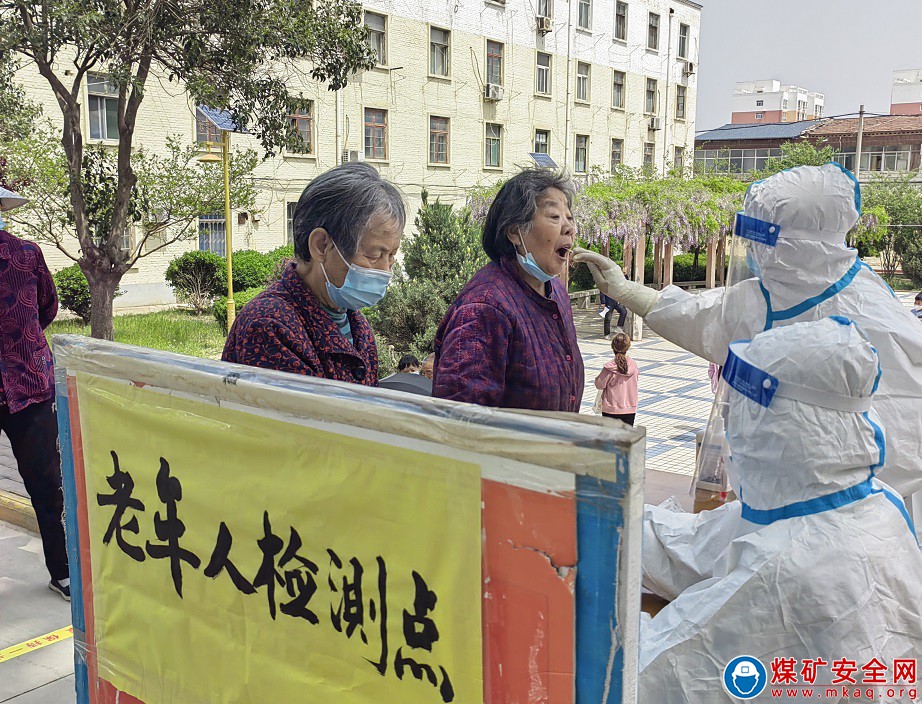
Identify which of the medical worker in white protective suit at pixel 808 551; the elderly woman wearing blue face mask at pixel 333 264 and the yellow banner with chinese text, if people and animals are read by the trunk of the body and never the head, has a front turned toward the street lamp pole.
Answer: the medical worker in white protective suit

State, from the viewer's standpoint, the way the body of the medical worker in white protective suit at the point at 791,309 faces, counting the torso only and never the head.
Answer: to the viewer's left

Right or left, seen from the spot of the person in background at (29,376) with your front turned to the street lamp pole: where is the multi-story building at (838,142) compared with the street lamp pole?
right

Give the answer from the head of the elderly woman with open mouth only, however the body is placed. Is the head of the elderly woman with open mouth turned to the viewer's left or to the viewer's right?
to the viewer's right

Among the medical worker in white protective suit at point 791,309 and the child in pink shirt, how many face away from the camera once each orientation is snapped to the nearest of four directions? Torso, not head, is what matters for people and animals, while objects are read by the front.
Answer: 1

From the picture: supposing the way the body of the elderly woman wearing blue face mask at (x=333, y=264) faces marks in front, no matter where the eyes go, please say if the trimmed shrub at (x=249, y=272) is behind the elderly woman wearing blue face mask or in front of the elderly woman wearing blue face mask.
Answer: behind

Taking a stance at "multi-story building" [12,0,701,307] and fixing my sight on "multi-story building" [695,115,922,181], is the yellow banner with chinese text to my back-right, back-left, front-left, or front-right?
back-right

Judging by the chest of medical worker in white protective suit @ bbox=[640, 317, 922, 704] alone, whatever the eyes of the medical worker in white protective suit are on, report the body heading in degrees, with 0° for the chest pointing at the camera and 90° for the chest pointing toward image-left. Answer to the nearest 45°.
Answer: approximately 135°

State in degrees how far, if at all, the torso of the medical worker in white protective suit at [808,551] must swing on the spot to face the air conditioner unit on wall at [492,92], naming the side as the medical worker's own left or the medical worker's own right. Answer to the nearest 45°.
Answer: approximately 45° to the medical worker's own right

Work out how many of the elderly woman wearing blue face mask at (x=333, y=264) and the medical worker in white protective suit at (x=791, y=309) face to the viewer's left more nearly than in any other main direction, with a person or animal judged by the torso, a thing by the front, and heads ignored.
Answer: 1

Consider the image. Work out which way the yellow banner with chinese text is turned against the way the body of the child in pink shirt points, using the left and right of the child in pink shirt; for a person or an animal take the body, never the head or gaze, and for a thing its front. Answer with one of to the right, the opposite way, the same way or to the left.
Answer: the opposite way

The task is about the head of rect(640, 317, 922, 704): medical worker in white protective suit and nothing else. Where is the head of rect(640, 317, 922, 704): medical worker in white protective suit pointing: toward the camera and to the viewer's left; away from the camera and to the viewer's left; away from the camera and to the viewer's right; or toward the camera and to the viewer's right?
away from the camera and to the viewer's left

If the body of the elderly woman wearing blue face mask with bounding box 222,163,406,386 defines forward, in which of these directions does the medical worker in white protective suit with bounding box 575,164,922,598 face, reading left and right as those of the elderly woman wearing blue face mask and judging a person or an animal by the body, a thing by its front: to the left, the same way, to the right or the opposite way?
the opposite way

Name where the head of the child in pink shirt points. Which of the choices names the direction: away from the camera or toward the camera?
away from the camera

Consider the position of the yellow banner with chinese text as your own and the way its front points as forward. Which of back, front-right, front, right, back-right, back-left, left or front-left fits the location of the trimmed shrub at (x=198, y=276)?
back-right

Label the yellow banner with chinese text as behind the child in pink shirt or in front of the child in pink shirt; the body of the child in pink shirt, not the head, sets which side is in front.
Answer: behind

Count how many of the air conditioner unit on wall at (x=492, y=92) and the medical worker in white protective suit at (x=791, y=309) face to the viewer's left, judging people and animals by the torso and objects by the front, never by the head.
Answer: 1

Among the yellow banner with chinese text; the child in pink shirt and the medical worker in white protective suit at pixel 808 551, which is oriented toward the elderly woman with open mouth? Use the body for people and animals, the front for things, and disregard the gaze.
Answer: the medical worker in white protective suit
